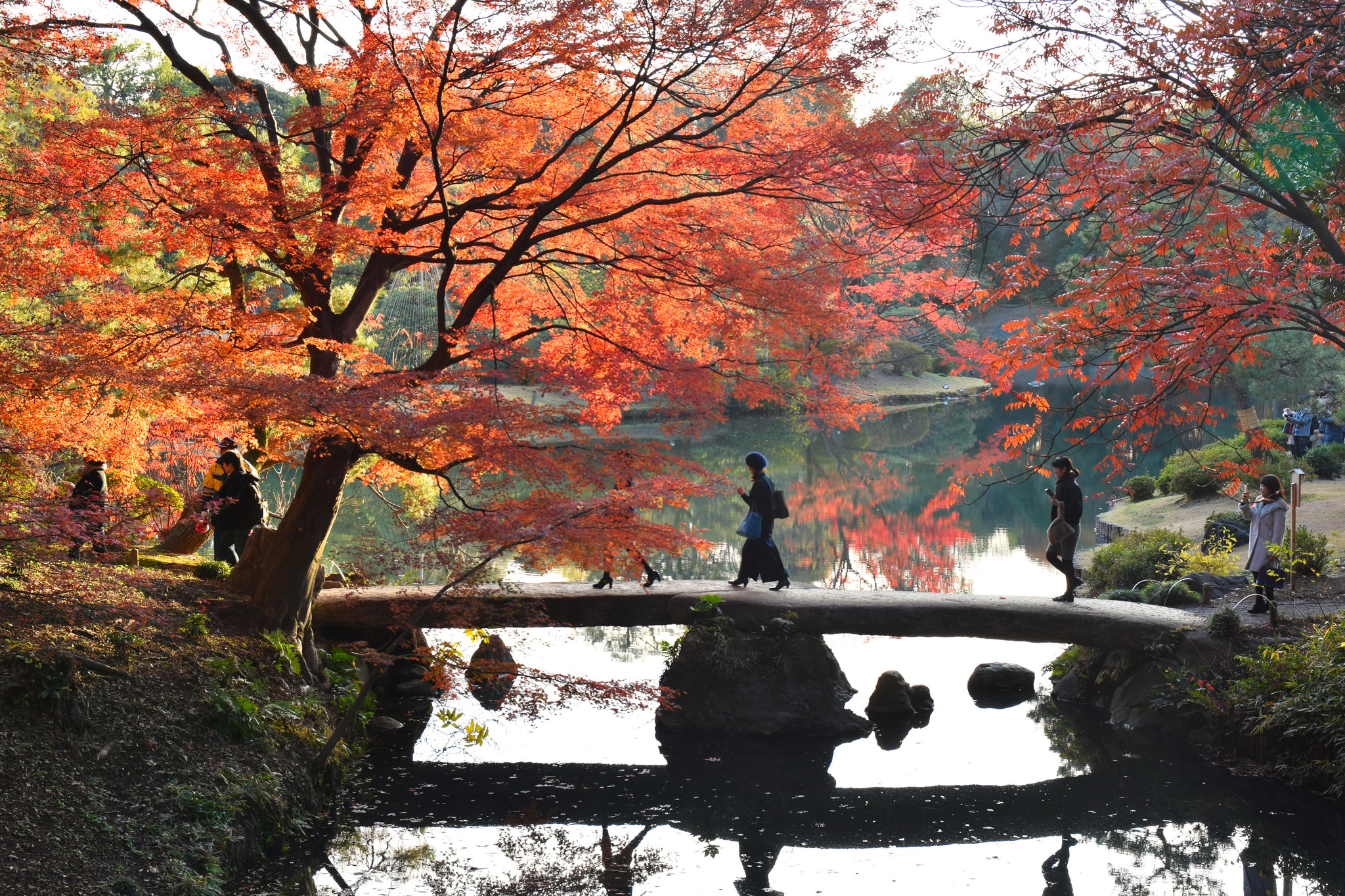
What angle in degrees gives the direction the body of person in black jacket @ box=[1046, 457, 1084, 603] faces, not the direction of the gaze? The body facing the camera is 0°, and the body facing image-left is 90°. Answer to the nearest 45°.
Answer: approximately 90°

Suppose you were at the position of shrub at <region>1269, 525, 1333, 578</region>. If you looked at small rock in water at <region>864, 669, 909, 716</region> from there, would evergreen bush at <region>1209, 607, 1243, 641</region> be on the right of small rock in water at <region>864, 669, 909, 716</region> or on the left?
left

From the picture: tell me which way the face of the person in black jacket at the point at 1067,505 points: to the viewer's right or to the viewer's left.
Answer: to the viewer's left

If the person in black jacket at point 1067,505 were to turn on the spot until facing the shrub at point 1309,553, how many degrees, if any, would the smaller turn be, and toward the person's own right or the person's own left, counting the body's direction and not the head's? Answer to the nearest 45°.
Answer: approximately 135° to the person's own right

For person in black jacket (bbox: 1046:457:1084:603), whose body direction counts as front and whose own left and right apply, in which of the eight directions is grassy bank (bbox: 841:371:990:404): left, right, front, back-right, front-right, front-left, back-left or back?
right

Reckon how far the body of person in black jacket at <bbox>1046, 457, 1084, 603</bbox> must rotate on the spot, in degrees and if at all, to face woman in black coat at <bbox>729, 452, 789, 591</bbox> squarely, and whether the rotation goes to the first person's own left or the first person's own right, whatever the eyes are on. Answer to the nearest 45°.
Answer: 0° — they already face them

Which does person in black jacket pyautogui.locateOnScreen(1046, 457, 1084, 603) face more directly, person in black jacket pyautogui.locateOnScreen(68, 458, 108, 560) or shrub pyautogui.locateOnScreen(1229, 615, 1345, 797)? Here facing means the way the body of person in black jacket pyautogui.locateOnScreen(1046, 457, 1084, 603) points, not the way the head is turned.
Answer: the person in black jacket
